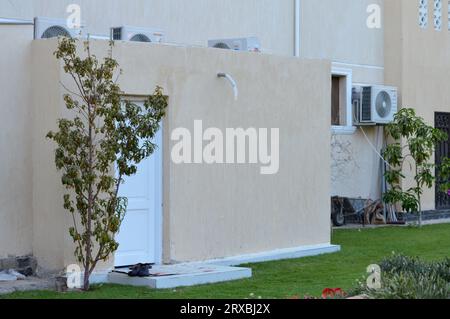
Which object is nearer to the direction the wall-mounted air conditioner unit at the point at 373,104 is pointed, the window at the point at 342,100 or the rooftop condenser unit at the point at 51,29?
the rooftop condenser unit

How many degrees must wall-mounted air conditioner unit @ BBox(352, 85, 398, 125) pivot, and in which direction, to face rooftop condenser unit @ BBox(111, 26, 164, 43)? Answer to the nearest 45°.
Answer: approximately 90° to its right

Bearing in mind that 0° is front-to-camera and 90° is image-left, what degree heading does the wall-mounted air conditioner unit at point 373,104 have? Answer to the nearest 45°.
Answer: approximately 315°

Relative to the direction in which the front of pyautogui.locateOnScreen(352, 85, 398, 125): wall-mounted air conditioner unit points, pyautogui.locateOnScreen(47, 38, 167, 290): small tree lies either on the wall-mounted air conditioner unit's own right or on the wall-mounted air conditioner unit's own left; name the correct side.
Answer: on the wall-mounted air conditioner unit's own right

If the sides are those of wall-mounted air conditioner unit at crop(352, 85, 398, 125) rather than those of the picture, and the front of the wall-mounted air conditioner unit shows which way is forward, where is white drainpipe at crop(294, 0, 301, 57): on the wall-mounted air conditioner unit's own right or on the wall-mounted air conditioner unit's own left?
on the wall-mounted air conditioner unit's own right

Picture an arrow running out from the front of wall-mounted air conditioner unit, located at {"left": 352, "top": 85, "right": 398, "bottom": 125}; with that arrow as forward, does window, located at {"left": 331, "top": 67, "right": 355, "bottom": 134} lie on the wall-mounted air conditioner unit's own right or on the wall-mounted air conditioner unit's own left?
on the wall-mounted air conditioner unit's own right

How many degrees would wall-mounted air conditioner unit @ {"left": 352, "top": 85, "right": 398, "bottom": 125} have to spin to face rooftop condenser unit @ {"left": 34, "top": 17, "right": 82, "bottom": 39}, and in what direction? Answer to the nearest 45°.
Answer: approximately 90° to its right
